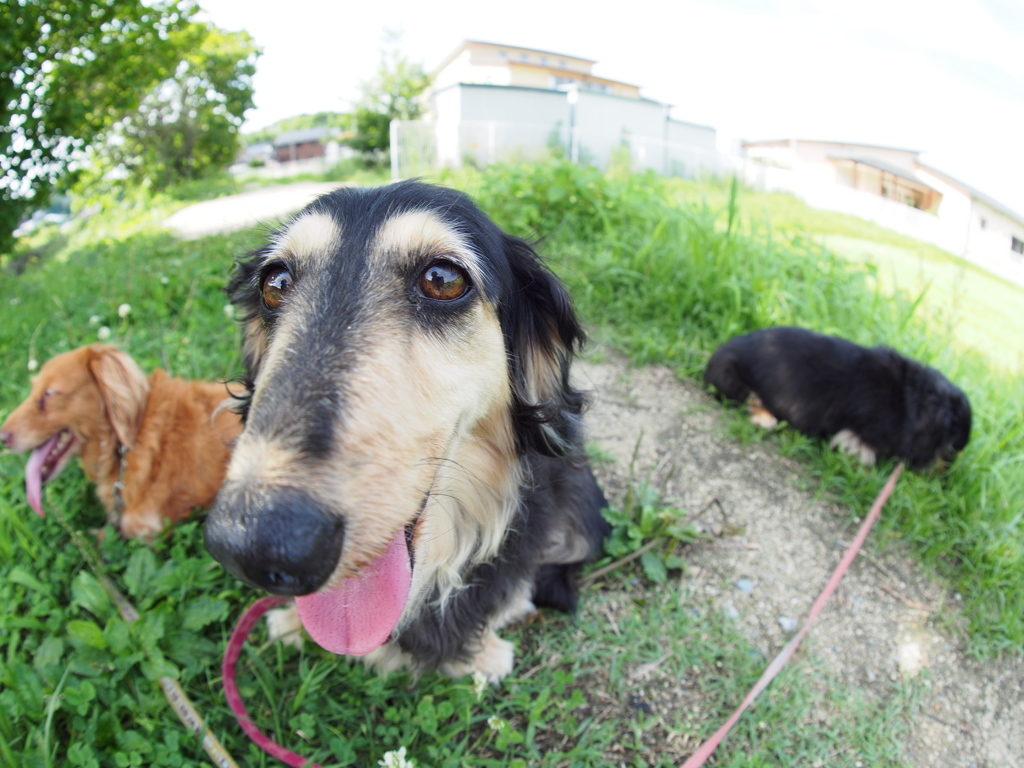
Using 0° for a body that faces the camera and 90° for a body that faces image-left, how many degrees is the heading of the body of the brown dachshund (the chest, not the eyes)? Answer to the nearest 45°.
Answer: approximately 90°

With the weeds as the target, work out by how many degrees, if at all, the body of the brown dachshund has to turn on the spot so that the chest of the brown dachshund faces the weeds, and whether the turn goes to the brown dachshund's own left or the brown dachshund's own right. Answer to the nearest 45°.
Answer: approximately 135° to the brown dachshund's own left

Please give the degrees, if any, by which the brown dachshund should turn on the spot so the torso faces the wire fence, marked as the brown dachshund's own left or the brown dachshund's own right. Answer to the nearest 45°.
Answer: approximately 135° to the brown dachshund's own right

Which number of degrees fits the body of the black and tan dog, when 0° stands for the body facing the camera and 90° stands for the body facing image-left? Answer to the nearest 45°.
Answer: approximately 45°

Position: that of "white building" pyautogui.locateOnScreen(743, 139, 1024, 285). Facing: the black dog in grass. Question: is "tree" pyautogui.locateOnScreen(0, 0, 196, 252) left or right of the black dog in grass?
right

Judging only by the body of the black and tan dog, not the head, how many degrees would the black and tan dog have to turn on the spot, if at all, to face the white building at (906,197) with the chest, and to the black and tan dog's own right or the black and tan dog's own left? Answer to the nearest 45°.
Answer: approximately 180°
